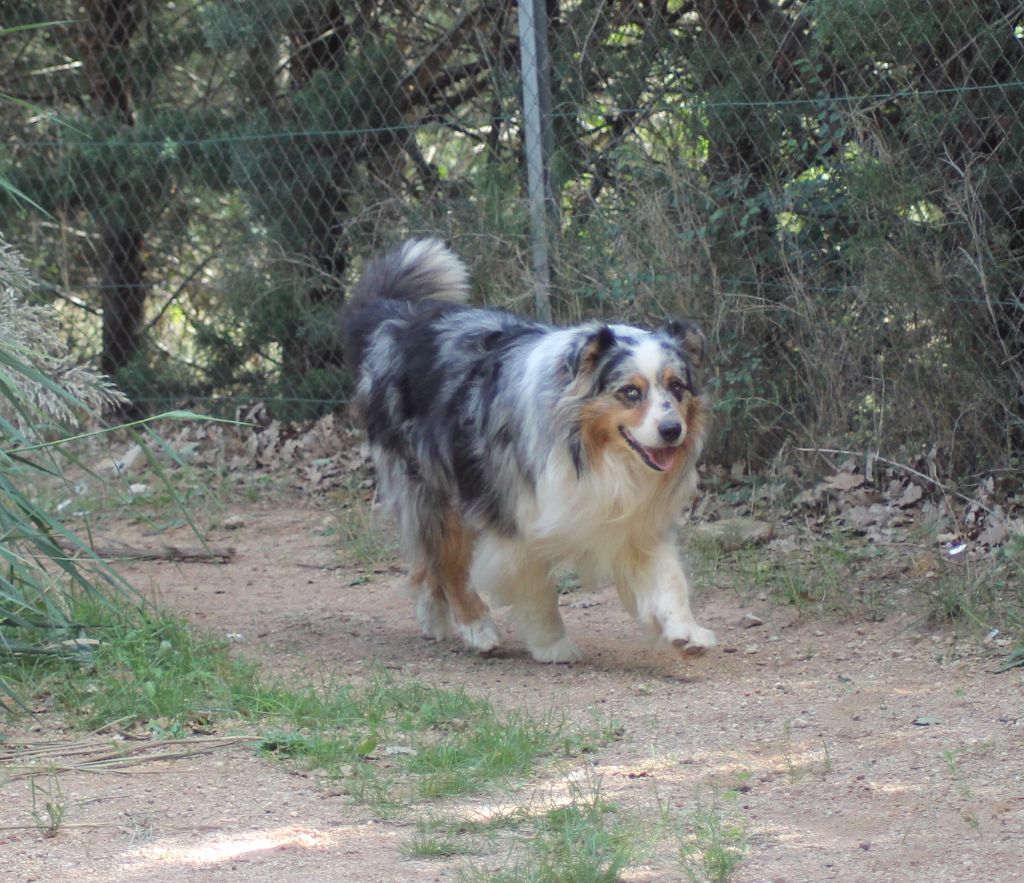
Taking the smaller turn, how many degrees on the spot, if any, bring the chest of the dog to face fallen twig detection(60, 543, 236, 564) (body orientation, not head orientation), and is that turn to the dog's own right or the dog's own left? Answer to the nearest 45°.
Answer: approximately 180°

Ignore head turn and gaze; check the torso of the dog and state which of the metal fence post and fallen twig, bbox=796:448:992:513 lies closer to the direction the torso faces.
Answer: the fallen twig

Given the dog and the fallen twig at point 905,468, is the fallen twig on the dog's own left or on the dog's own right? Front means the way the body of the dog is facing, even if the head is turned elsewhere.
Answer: on the dog's own left

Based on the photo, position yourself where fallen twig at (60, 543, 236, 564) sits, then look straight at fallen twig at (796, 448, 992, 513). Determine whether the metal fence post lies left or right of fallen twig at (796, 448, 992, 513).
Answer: left

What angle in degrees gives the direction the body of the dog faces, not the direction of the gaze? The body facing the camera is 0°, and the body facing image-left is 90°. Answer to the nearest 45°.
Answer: approximately 315°

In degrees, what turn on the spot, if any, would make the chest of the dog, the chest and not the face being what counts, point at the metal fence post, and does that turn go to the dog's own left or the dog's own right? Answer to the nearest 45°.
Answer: approximately 135° to the dog's own left
